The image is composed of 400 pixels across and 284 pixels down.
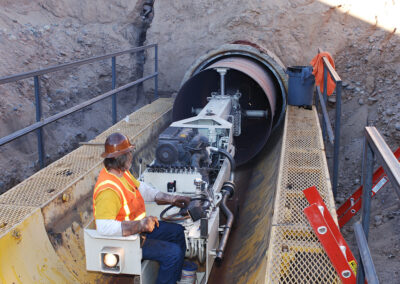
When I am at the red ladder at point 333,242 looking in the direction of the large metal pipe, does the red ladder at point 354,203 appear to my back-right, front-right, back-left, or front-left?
front-right

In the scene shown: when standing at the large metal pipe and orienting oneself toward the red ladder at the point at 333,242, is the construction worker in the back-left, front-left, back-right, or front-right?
front-right

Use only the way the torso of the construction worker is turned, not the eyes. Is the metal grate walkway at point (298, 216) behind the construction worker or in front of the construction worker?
in front

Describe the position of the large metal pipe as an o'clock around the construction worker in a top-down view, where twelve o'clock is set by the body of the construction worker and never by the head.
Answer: The large metal pipe is roughly at 10 o'clock from the construction worker.

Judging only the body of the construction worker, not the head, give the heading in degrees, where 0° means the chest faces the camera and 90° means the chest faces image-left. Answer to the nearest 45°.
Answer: approximately 270°

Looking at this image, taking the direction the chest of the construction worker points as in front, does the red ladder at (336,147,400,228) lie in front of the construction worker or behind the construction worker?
in front

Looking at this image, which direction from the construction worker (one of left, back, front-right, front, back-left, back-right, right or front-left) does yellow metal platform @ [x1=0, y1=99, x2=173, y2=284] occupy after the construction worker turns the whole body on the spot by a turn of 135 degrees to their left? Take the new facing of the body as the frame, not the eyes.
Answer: front
